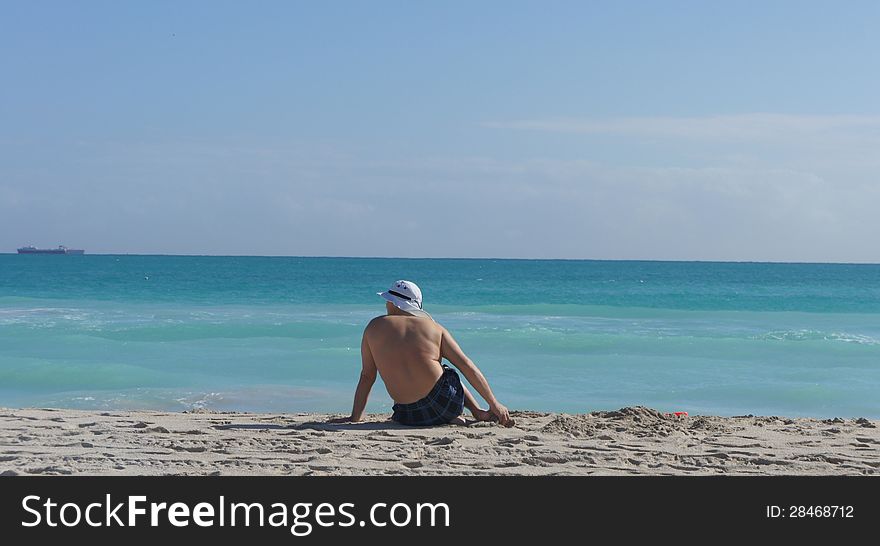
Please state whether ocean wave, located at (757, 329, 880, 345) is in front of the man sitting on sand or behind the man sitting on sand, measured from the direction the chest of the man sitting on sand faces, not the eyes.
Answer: in front

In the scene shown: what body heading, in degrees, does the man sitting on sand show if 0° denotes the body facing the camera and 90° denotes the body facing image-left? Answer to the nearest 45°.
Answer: approximately 180°
